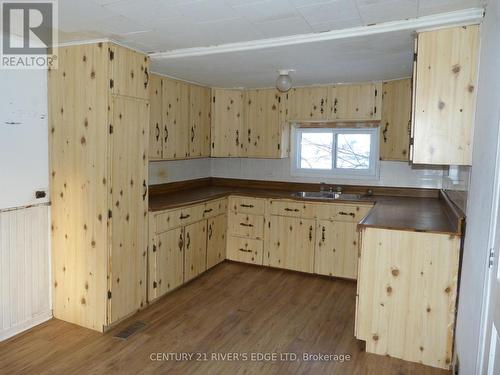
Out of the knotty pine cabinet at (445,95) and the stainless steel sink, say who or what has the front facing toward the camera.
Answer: the stainless steel sink

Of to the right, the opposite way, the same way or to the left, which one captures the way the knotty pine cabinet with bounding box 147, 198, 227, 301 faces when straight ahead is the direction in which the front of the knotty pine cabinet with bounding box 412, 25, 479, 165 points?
the opposite way

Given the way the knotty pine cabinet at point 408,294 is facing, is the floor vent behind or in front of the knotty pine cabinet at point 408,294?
in front

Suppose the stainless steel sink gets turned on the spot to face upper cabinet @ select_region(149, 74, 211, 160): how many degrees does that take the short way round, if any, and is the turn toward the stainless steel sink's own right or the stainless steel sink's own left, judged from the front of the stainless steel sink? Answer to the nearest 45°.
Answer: approximately 90° to the stainless steel sink's own right

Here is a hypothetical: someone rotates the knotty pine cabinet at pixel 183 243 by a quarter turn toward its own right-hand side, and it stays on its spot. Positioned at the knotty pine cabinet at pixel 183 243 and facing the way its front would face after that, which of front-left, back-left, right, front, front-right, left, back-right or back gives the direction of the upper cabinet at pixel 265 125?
back

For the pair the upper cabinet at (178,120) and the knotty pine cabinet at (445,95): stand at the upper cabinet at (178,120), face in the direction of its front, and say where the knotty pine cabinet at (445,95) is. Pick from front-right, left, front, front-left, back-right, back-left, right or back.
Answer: front

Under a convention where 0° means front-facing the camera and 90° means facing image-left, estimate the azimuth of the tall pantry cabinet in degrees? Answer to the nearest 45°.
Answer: approximately 315°

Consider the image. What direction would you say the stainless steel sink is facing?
toward the camera

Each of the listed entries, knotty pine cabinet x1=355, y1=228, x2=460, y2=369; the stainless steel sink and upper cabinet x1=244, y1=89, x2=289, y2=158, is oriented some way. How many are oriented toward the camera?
2

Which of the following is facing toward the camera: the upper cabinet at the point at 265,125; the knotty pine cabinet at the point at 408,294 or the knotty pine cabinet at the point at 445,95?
the upper cabinet

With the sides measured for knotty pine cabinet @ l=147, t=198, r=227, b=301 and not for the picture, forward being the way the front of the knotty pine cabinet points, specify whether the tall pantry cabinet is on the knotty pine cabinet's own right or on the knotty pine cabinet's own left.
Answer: on the knotty pine cabinet's own right

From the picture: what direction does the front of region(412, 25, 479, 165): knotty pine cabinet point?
to the viewer's left

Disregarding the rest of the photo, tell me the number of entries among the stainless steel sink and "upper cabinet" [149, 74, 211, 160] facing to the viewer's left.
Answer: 0

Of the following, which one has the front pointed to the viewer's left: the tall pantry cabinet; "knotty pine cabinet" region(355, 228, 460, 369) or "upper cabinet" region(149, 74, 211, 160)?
the knotty pine cabinet
